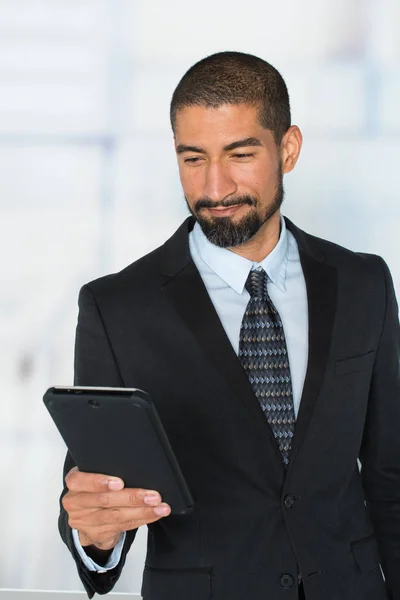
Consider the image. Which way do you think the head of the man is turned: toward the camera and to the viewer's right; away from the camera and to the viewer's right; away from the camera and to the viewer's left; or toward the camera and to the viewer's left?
toward the camera and to the viewer's left

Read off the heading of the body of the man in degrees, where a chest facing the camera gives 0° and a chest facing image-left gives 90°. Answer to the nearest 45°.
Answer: approximately 0°
